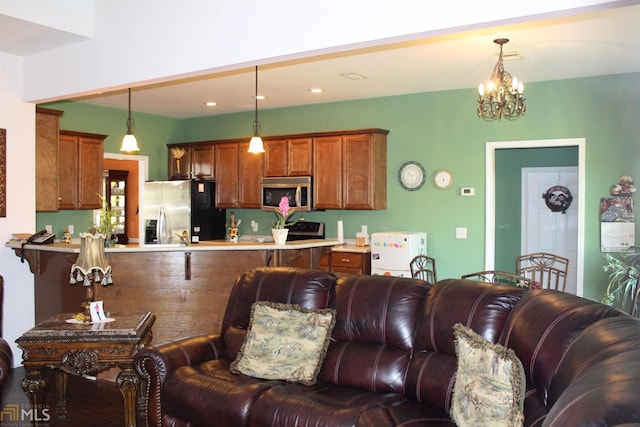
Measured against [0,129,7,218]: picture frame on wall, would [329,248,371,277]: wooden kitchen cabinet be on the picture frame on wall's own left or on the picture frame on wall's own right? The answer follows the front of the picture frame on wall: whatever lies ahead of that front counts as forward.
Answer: on the picture frame on wall's own left

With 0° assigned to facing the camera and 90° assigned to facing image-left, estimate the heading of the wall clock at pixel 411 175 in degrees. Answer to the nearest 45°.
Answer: approximately 0°

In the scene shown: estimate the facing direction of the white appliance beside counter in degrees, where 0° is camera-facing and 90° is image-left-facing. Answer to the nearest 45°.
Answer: approximately 45°

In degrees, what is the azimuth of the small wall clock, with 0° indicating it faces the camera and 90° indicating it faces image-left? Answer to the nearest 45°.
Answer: approximately 0°

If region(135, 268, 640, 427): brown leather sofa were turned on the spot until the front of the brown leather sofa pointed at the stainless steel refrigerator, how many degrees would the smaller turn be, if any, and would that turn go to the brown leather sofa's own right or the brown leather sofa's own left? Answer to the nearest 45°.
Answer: approximately 90° to the brown leather sofa's own right

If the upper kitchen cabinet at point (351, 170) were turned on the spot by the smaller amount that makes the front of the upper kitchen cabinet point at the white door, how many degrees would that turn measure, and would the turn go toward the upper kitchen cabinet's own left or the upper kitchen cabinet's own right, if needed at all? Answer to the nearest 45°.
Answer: approximately 135° to the upper kitchen cabinet's own left

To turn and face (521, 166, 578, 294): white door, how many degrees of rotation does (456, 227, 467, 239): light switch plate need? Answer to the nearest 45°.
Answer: approximately 135° to its left

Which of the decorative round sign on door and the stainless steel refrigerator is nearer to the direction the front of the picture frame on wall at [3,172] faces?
the decorative round sign on door

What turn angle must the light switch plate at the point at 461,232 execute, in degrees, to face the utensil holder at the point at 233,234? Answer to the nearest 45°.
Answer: approximately 90° to its right

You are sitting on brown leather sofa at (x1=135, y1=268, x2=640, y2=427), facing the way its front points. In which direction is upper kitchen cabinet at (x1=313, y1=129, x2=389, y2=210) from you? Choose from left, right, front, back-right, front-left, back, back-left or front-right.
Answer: back-right

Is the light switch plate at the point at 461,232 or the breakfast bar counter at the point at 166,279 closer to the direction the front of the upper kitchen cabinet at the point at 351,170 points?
the breakfast bar counter
